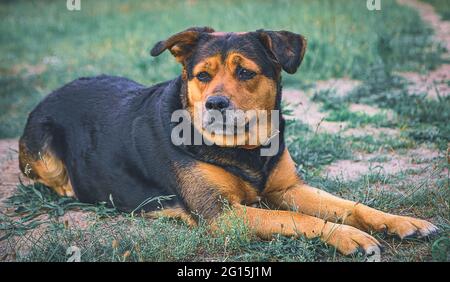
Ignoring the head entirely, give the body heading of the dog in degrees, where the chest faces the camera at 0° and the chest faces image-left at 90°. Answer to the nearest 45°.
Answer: approximately 315°
